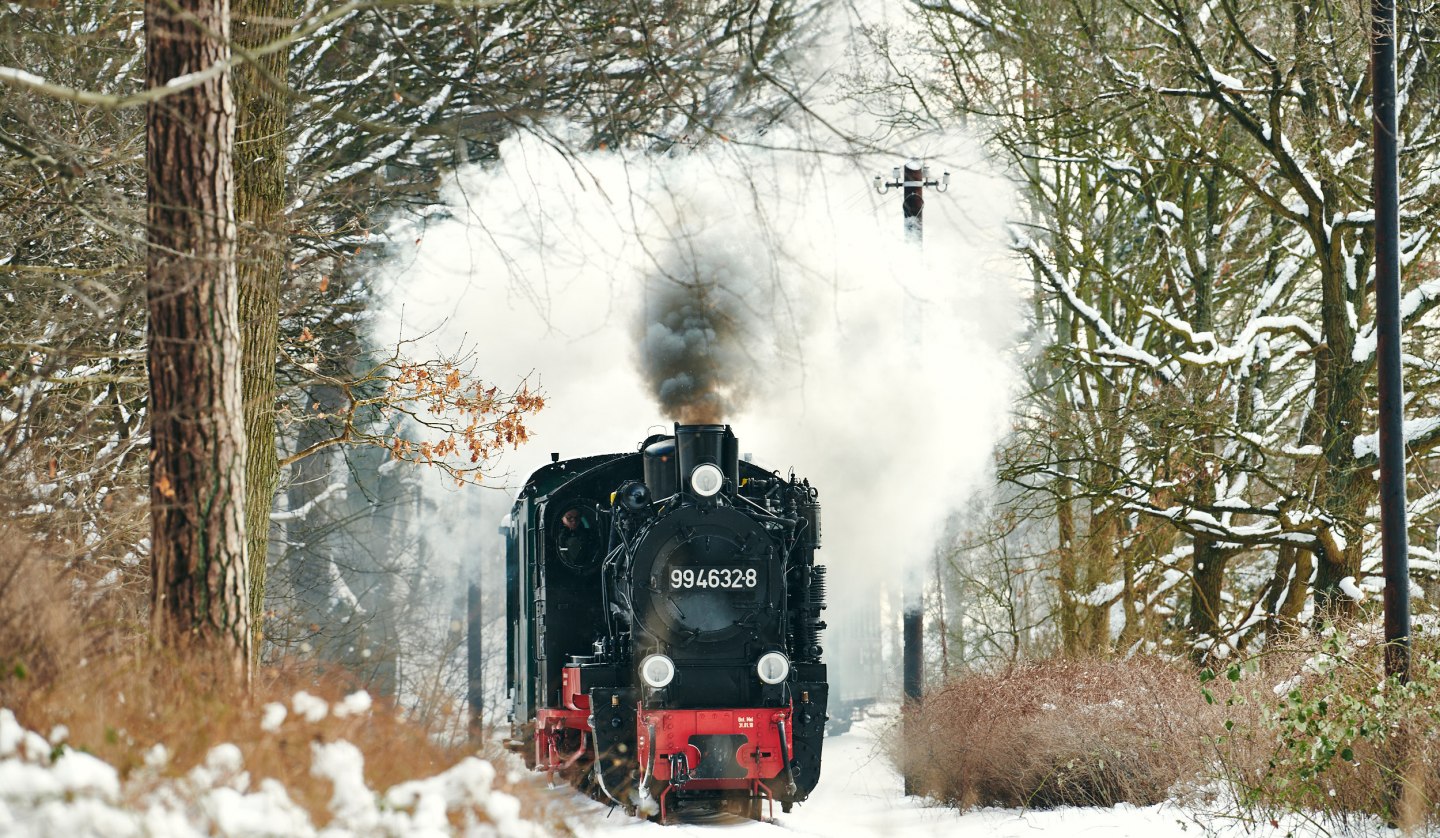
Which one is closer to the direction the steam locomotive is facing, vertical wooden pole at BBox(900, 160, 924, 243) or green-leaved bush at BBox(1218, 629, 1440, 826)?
the green-leaved bush

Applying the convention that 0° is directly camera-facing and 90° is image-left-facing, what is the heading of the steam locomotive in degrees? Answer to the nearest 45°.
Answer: approximately 0°

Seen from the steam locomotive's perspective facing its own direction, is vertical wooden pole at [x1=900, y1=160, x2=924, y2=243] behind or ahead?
behind

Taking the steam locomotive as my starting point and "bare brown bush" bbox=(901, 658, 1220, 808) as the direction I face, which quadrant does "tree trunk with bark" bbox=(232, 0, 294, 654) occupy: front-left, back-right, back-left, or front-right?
back-right

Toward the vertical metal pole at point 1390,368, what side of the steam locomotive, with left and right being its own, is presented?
left

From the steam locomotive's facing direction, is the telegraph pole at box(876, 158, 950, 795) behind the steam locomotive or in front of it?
behind

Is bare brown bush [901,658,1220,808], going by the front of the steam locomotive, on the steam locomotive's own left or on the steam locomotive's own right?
on the steam locomotive's own left

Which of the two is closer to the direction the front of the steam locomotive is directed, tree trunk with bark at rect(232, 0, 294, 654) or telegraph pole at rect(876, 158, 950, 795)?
the tree trunk with bark

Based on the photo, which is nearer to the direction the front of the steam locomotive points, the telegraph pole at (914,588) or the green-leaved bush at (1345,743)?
the green-leaved bush

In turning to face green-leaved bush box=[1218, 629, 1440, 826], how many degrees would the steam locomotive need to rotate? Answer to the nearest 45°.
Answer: approximately 45° to its left
